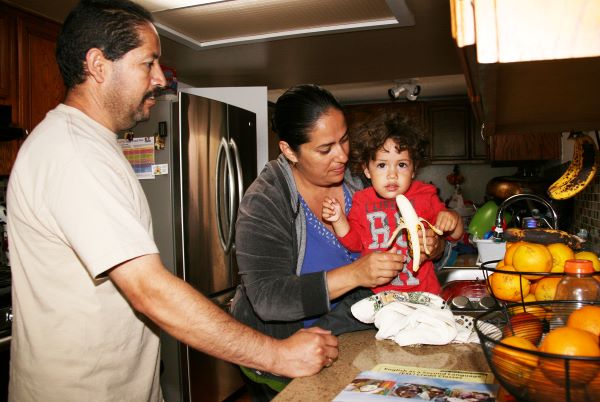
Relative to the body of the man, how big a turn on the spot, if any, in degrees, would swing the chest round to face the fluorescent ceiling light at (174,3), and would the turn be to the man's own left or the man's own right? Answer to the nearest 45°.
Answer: approximately 90° to the man's own left

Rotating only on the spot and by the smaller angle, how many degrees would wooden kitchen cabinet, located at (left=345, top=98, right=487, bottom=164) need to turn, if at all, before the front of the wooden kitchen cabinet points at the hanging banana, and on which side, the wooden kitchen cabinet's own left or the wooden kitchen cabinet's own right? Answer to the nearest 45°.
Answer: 0° — it already faces it

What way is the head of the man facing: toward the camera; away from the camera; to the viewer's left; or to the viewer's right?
to the viewer's right

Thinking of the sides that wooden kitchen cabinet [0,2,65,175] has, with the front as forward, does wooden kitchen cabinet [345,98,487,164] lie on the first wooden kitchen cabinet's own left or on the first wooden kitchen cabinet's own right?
on the first wooden kitchen cabinet's own left

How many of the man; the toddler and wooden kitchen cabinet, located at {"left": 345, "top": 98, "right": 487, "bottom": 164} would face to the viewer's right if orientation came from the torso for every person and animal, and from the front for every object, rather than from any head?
1

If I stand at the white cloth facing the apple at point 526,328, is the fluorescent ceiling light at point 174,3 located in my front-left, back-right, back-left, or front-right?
back-right

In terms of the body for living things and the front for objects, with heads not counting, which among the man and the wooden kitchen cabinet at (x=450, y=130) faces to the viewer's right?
the man

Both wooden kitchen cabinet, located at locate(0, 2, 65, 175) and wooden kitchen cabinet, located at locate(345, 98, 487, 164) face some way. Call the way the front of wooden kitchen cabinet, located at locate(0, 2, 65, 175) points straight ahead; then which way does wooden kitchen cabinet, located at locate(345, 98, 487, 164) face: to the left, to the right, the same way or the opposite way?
to the right

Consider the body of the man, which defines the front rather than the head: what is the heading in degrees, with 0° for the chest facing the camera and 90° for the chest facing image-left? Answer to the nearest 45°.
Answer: approximately 270°

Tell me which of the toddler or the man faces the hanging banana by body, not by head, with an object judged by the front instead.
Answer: the man

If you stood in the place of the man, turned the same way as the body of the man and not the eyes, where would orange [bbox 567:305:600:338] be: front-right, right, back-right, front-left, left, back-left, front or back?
front-right
